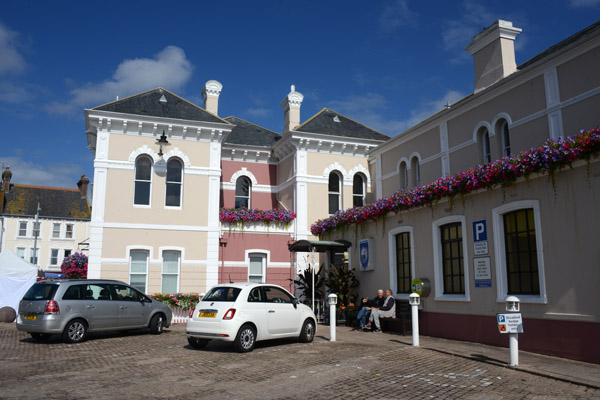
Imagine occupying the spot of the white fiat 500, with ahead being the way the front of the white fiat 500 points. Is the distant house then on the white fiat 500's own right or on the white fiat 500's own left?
on the white fiat 500's own left

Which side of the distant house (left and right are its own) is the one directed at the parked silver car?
front

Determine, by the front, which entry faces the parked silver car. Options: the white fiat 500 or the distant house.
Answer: the distant house

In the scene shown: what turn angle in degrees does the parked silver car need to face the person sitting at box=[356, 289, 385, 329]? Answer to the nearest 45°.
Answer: approximately 45° to its right

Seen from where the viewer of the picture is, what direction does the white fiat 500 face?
facing away from the viewer and to the right of the viewer

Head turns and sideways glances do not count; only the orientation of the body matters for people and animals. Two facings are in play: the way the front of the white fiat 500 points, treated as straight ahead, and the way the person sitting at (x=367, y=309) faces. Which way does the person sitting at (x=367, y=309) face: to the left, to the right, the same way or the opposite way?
the opposite way

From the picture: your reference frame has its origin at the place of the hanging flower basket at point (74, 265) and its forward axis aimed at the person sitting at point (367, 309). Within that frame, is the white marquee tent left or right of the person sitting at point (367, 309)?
right

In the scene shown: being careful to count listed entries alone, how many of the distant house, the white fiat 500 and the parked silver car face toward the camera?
1

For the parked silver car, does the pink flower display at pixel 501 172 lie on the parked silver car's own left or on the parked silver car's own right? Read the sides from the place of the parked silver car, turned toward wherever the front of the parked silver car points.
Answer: on the parked silver car's own right

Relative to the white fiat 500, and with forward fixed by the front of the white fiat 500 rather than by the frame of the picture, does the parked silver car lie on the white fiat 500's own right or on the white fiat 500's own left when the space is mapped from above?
on the white fiat 500's own left

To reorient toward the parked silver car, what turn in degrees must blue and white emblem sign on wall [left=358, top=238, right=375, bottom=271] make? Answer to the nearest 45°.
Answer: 0° — it already faces it

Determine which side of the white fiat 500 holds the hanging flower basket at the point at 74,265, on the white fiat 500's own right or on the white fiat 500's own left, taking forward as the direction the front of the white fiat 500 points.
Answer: on the white fiat 500's own left
